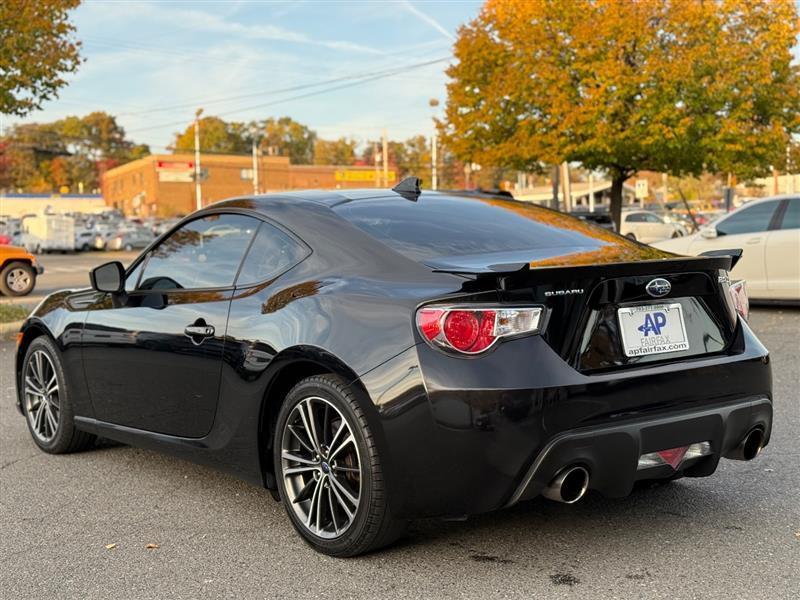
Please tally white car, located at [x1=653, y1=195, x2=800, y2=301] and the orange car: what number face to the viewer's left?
1

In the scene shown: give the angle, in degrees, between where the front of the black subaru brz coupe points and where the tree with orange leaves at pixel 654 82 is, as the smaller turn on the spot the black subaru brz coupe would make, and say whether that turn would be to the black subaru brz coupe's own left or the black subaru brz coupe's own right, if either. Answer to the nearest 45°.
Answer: approximately 45° to the black subaru brz coupe's own right

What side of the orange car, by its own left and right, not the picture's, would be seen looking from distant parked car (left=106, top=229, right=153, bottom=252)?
left

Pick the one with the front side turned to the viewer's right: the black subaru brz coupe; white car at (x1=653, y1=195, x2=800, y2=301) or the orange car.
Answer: the orange car

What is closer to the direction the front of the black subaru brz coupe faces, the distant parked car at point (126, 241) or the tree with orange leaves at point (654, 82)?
the distant parked car

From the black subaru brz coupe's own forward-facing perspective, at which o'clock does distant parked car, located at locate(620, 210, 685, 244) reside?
The distant parked car is roughly at 2 o'clock from the black subaru brz coupe.

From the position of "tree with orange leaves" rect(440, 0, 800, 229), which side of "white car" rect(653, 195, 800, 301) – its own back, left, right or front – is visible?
right

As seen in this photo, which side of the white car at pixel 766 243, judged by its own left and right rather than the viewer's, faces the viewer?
left

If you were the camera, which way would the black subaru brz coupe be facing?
facing away from the viewer and to the left of the viewer

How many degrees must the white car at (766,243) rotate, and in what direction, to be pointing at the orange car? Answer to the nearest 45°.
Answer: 0° — it already faces it

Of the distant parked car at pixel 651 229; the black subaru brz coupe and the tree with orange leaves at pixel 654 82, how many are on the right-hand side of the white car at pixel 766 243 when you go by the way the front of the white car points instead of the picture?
2

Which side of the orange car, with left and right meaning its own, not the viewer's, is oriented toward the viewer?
right
